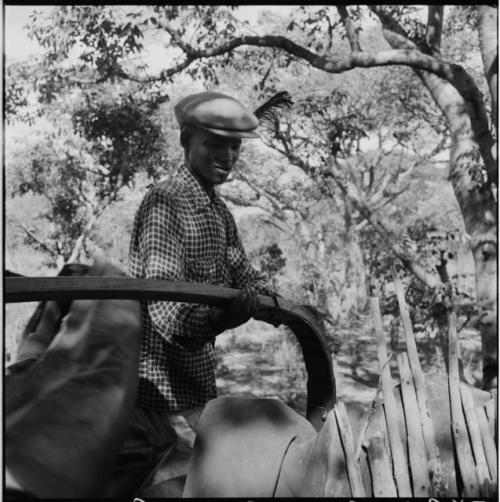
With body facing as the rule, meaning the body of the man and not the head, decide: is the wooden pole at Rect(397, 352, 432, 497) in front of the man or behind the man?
in front

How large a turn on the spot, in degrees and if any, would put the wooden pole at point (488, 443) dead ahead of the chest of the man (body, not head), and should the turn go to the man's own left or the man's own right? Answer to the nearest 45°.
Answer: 0° — they already face it

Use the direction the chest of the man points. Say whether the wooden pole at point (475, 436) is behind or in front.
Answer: in front

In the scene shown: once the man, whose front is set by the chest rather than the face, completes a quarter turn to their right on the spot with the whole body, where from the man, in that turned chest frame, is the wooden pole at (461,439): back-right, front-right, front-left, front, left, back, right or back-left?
left

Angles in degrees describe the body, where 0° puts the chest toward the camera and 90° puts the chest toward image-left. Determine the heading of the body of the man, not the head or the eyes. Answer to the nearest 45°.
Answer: approximately 315°

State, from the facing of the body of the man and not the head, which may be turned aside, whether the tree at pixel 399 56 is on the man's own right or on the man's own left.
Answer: on the man's own left

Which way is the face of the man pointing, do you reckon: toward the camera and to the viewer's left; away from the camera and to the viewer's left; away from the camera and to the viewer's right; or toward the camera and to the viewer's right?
toward the camera and to the viewer's right

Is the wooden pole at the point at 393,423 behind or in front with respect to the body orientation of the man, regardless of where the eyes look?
in front
